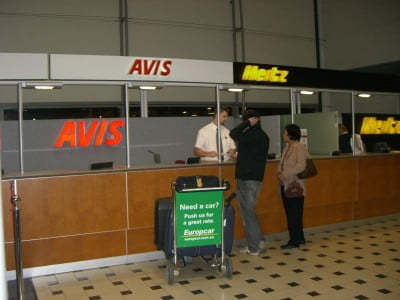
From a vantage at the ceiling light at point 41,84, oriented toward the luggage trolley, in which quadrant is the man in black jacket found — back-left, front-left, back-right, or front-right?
front-left

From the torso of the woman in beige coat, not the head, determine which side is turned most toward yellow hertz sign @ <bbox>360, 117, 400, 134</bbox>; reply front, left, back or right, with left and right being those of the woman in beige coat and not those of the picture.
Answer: right

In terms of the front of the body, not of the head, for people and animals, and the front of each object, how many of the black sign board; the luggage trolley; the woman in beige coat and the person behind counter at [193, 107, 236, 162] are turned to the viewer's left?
1

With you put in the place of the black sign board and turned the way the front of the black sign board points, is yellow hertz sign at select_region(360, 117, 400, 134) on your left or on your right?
on your left

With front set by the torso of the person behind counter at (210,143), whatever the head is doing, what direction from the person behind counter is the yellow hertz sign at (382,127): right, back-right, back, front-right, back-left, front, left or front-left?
left

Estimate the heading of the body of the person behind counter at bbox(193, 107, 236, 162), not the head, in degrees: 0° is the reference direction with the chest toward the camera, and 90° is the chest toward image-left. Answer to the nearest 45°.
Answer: approximately 315°

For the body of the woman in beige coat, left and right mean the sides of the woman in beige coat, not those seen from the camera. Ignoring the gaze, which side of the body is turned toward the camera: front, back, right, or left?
left

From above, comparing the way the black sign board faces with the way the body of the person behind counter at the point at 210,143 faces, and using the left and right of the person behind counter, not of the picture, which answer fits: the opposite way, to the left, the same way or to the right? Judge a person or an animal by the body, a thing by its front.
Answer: the same way

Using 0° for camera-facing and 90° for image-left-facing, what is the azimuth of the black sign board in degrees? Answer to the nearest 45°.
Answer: approximately 315°

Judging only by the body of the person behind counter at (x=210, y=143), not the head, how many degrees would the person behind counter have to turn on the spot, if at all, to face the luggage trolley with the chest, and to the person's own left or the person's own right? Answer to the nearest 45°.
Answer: approximately 45° to the person's own right
